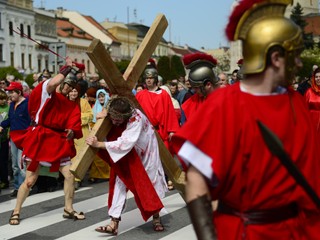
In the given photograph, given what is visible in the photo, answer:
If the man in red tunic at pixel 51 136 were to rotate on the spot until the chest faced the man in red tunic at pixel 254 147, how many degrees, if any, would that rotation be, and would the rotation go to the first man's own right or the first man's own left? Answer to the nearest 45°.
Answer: approximately 45° to the first man's own right

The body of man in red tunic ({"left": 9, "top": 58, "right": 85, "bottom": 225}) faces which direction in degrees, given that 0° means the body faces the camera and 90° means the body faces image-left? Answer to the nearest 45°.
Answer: approximately 315°

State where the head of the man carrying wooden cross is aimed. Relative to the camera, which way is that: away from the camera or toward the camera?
toward the camera

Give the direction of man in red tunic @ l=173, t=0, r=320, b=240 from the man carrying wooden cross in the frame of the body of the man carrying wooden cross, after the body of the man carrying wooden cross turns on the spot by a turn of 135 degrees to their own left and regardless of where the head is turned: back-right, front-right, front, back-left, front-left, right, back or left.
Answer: right

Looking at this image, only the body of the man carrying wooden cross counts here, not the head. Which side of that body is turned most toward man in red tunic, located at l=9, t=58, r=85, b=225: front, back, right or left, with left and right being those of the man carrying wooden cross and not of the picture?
right

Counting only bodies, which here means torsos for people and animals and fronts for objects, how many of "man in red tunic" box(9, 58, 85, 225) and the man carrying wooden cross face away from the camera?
0

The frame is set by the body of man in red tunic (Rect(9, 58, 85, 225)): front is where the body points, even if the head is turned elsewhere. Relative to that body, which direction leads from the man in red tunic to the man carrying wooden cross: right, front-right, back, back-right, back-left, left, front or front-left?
front

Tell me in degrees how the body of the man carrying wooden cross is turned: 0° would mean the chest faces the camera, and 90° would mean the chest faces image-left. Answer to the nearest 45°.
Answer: approximately 45°

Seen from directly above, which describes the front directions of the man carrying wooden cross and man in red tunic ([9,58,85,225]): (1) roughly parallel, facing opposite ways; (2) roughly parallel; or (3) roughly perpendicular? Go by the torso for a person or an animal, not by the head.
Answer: roughly perpendicular
